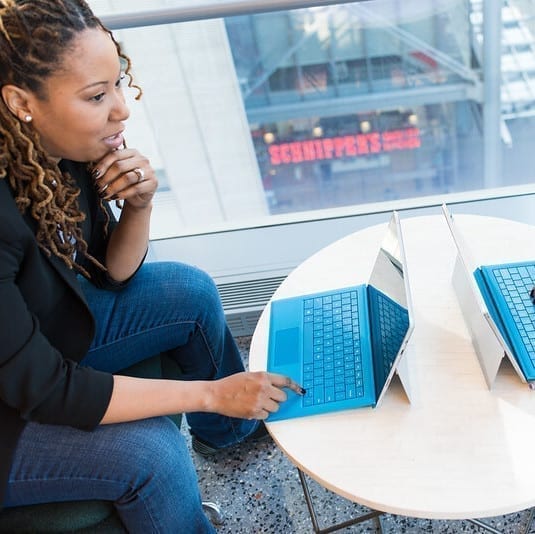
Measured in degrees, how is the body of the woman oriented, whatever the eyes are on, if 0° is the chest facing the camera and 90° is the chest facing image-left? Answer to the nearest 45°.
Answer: approximately 270°
